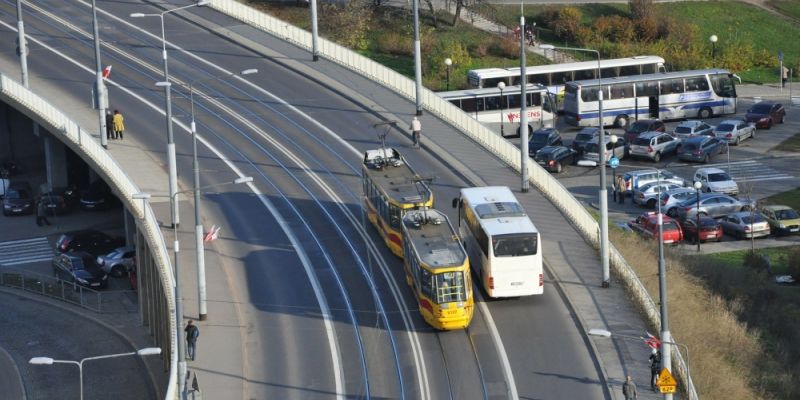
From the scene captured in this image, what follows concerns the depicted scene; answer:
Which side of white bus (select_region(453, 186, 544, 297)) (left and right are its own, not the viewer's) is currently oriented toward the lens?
back

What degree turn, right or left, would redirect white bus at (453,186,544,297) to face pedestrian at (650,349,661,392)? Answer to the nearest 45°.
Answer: approximately 135° to its right

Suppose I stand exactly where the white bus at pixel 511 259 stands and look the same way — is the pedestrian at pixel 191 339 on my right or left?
on my left

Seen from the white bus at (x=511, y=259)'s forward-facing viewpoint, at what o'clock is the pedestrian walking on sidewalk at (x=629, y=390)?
The pedestrian walking on sidewalk is roughly at 5 o'clock from the white bus.

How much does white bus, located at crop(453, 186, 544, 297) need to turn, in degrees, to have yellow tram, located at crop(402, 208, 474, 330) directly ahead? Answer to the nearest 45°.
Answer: approximately 135° to its left
